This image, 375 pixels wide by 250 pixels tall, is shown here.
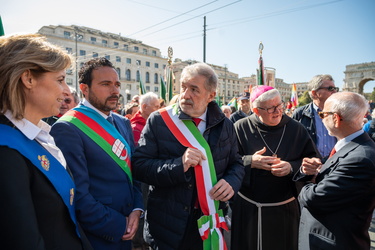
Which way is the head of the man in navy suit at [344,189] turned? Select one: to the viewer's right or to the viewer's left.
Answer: to the viewer's left

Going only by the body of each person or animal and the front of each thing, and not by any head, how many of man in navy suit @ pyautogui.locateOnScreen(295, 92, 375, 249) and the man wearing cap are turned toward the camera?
1

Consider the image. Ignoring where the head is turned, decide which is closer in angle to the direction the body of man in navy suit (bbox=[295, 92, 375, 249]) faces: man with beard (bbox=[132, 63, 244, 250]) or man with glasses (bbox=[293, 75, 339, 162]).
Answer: the man with beard

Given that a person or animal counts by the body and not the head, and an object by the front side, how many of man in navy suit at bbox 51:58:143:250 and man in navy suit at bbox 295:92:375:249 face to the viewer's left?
1

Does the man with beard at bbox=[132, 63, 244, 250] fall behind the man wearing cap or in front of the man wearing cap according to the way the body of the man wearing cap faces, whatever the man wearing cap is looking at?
in front

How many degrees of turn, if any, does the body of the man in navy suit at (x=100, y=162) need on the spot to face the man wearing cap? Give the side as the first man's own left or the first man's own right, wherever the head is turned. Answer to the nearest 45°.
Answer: approximately 45° to the first man's own left

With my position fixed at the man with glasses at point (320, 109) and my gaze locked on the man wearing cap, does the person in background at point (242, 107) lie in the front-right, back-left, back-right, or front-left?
back-right

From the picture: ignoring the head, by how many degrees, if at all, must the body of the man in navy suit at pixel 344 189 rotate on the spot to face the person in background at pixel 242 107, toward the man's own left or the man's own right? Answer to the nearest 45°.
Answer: approximately 45° to the man's own right

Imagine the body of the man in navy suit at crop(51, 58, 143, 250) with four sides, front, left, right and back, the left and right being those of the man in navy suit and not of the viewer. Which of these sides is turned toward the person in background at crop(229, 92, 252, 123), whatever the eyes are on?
left

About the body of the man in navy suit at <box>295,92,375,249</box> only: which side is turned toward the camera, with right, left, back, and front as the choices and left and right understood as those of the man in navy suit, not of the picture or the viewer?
left

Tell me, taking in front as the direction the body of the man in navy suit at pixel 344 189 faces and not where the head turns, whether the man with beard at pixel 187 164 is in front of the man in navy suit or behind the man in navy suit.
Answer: in front
